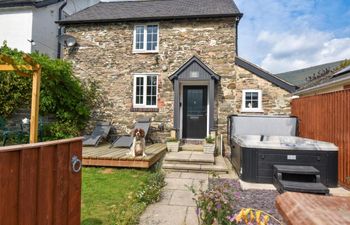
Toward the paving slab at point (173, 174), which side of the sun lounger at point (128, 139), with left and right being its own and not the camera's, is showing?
left

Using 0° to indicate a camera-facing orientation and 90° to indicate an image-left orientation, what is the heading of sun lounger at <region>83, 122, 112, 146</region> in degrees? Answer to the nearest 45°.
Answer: approximately 45°

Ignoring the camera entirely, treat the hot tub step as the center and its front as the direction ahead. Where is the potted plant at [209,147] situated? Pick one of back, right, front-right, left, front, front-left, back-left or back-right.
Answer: back-right

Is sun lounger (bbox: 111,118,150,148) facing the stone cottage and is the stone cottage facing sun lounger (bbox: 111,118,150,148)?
no

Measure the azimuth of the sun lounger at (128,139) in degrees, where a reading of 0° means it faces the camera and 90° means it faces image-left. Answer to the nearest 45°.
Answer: approximately 45°

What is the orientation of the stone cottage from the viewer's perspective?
toward the camera

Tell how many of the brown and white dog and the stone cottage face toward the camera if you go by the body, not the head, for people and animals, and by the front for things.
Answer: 2

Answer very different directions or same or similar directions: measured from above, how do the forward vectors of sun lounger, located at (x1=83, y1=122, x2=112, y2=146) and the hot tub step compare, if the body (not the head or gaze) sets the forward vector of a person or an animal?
same or similar directions

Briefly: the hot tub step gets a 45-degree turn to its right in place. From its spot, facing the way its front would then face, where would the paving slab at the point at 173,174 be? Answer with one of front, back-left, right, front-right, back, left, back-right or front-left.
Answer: front-right

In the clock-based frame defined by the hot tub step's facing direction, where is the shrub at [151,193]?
The shrub is roughly at 2 o'clock from the hot tub step.

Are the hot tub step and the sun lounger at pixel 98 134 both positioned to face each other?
no

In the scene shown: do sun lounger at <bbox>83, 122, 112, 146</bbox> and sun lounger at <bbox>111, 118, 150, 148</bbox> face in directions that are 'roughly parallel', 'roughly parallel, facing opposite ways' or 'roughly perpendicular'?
roughly parallel

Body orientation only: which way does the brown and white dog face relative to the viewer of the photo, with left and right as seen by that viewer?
facing the viewer

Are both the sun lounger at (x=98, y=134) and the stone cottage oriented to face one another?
no

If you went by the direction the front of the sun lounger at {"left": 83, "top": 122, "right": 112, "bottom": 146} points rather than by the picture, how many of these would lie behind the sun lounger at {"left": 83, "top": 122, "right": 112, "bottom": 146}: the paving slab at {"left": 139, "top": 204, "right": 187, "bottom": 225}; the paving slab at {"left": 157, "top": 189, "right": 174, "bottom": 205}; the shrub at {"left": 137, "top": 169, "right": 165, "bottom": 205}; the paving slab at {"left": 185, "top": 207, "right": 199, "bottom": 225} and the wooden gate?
0

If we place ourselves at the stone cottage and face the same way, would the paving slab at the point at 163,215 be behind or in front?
in front

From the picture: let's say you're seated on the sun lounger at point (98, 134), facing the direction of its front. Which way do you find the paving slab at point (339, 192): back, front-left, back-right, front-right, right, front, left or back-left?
left
